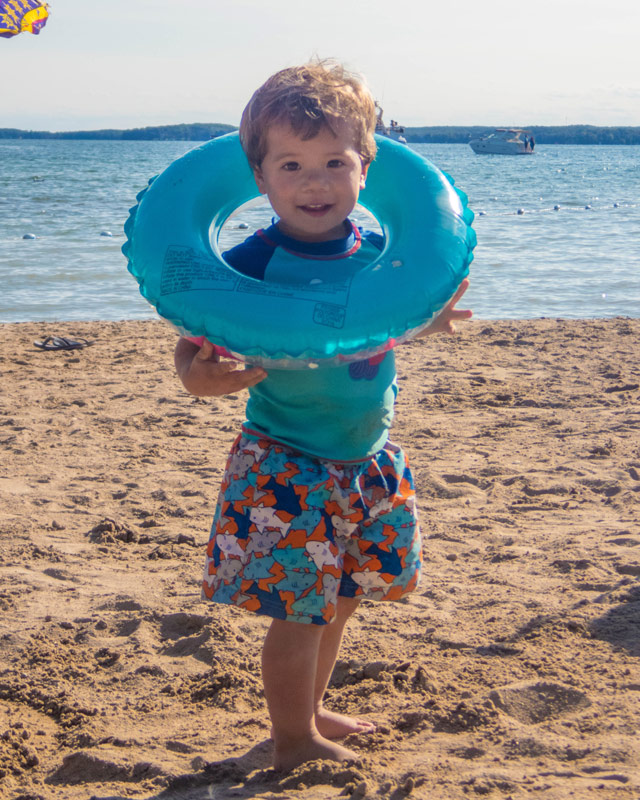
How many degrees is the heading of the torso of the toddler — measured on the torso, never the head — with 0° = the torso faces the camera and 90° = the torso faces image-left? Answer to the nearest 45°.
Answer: approximately 315°

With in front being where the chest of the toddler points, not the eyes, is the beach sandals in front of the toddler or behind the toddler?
behind

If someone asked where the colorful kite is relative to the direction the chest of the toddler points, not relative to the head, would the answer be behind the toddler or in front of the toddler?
behind
